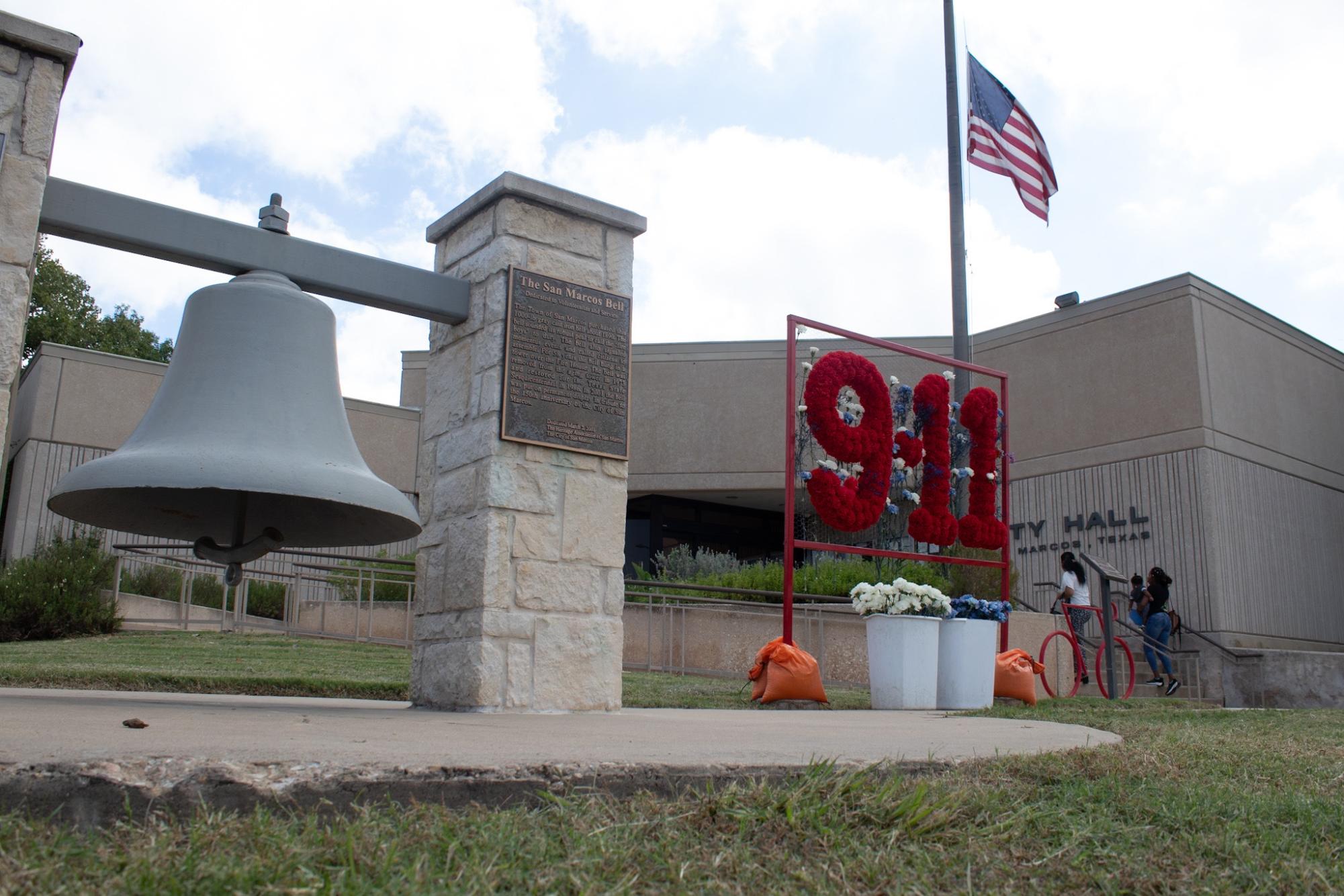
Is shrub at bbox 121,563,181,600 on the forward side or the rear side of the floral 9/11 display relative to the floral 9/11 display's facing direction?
on the rear side

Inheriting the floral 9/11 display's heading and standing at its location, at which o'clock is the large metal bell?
The large metal bell is roughly at 2 o'clock from the floral 9/11 display.

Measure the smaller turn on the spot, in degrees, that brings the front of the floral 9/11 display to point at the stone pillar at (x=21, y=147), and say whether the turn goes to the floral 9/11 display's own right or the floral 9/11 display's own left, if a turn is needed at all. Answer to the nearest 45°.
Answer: approximately 90° to the floral 9/11 display's own right

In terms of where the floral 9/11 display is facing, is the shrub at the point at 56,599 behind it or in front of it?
behind

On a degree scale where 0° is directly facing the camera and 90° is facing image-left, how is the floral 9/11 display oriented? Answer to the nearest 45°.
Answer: approximately 315°
